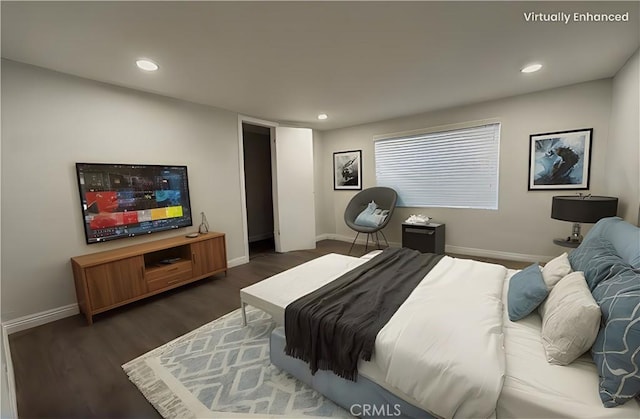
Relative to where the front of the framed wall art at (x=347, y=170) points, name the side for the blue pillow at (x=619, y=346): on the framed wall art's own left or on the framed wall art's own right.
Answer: on the framed wall art's own left

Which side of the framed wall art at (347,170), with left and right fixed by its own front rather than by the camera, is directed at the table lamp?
left

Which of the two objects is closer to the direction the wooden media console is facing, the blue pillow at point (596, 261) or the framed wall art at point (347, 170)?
the blue pillow

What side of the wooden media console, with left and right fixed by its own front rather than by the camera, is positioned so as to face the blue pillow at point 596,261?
front

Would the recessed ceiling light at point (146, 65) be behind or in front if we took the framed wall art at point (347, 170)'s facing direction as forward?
in front

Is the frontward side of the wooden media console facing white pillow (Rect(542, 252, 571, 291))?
yes

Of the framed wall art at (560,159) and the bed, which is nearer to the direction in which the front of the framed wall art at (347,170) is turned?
the bed

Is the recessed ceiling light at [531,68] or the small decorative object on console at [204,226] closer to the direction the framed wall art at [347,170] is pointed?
the small decorative object on console

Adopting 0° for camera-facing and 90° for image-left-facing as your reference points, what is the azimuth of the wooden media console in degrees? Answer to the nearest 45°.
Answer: approximately 315°

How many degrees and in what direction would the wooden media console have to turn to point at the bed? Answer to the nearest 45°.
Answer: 0° — it already faces it

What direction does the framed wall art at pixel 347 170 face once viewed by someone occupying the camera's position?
facing the viewer and to the left of the viewer

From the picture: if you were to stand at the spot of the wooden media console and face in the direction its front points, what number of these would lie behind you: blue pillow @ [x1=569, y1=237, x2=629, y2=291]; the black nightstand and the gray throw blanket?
0

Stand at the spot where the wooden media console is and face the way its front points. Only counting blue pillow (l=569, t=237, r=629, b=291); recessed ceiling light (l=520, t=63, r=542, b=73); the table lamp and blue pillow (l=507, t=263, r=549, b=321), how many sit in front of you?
4

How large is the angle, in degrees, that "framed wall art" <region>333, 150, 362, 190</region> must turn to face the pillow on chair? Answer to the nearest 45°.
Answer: approximately 90° to its left

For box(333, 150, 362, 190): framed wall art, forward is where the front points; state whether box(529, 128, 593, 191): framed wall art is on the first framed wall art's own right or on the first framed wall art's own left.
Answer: on the first framed wall art's own left

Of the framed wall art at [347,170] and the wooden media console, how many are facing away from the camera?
0

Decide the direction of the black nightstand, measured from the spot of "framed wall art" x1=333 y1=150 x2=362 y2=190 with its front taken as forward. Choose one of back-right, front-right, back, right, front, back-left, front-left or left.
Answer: left

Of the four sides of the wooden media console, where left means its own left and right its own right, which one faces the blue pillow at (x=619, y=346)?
front
